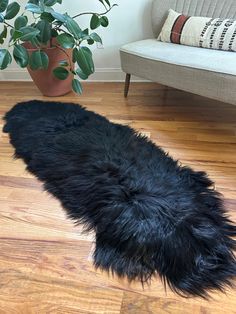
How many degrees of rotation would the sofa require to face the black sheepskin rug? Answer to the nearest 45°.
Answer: approximately 45° to its left

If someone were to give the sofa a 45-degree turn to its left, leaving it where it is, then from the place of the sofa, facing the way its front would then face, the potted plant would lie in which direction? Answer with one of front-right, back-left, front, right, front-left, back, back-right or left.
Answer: right

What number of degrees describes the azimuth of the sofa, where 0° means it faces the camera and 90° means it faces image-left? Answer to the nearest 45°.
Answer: approximately 45°
